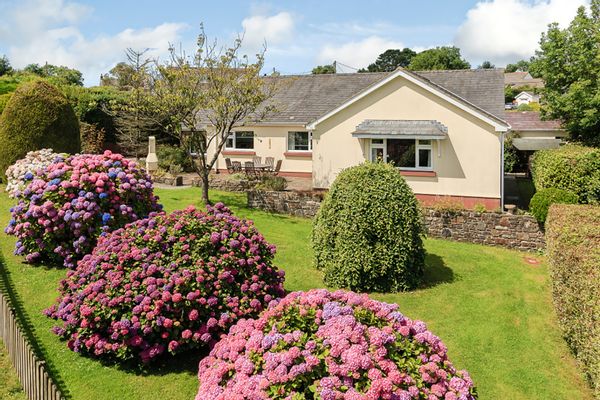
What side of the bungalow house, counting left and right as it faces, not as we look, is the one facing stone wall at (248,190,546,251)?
front

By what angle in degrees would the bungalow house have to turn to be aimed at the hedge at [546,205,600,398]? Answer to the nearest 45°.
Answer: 0° — it already faces it

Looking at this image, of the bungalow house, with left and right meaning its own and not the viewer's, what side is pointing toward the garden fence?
front

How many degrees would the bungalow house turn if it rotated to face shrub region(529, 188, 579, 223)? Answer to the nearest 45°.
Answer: approximately 45° to its left

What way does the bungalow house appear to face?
toward the camera

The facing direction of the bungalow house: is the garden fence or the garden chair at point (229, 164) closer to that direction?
the garden fence

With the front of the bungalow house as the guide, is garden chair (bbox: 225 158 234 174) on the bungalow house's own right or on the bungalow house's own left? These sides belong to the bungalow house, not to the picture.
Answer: on the bungalow house's own right

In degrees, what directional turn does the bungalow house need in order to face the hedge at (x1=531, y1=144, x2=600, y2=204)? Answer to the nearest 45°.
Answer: approximately 45° to its left

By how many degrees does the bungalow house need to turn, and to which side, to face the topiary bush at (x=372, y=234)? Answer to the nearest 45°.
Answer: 0° — it already faces it

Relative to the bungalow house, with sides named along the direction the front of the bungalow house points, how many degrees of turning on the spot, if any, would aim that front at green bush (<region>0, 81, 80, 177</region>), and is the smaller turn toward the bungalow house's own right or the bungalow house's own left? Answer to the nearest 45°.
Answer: approximately 90° to the bungalow house's own right

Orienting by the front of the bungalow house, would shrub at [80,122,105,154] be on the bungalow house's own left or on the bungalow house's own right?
on the bungalow house's own right

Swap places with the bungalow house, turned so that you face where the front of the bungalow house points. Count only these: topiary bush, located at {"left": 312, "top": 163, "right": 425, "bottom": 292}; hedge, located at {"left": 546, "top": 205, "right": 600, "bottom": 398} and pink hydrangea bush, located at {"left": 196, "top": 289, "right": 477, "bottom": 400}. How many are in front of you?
3
